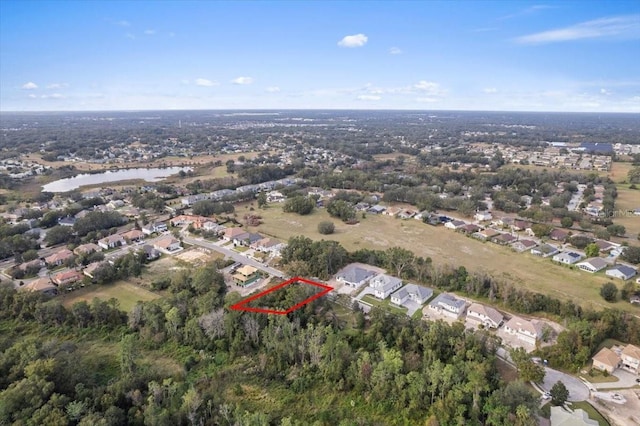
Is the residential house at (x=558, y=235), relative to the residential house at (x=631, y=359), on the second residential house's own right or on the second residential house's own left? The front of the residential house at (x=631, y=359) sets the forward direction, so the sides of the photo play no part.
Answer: on the second residential house's own right

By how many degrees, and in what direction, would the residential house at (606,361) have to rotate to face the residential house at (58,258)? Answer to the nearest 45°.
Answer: approximately 45° to its right

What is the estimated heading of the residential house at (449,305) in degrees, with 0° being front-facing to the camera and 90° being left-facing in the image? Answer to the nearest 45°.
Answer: approximately 45°
